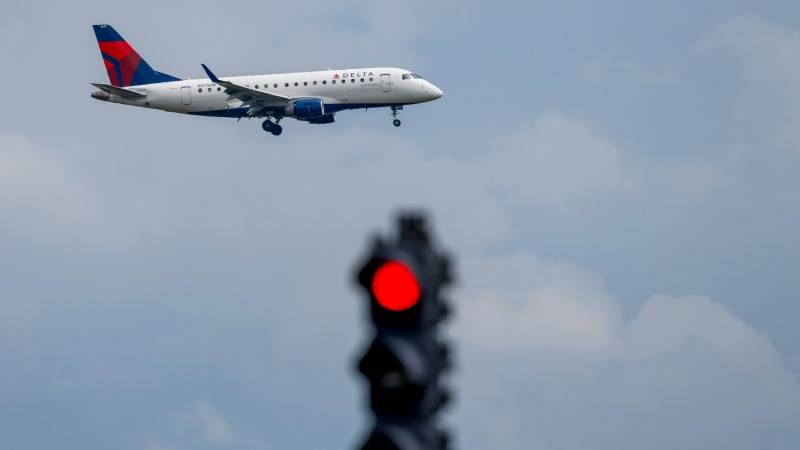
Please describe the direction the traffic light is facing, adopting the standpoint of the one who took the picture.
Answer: facing the viewer and to the left of the viewer
